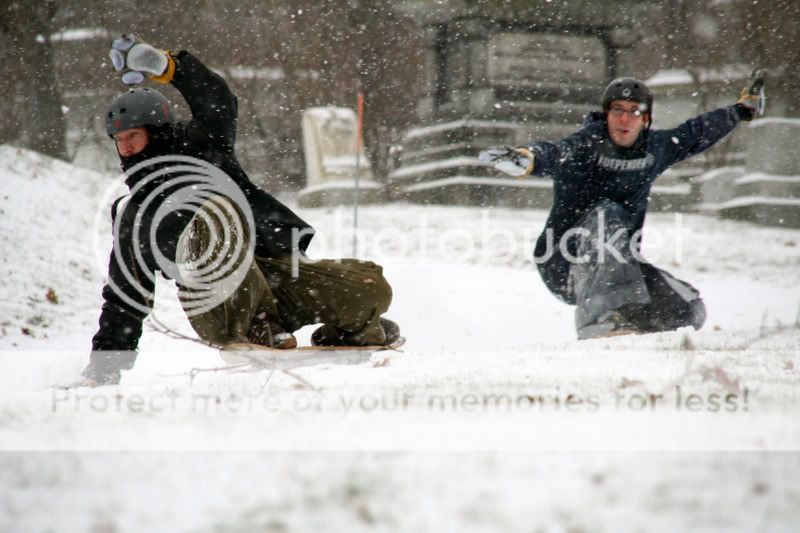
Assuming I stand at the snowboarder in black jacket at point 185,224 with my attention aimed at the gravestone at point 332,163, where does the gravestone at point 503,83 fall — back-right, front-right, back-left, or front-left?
front-right

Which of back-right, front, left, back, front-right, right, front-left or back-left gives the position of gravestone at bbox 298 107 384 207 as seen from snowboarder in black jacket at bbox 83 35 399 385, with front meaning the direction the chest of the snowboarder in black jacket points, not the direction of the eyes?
back-right

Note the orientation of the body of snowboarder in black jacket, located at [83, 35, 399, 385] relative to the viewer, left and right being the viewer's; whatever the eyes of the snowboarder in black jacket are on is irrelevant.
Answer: facing the viewer and to the left of the viewer

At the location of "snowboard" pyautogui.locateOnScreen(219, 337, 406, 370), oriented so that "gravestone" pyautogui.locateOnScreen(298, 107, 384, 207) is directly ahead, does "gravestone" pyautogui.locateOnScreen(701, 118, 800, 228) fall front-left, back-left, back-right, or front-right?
front-right

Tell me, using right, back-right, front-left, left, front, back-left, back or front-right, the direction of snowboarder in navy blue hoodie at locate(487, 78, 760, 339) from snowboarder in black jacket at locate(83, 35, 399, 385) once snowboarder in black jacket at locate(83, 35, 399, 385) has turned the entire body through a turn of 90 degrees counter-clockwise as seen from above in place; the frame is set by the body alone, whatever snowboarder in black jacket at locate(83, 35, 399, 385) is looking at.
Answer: front-left

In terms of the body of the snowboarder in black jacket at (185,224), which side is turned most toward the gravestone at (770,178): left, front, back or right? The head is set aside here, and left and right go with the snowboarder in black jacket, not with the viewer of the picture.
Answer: back

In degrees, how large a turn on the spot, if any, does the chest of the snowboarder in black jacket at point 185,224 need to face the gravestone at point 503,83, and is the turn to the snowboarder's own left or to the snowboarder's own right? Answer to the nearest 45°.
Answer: approximately 180°
